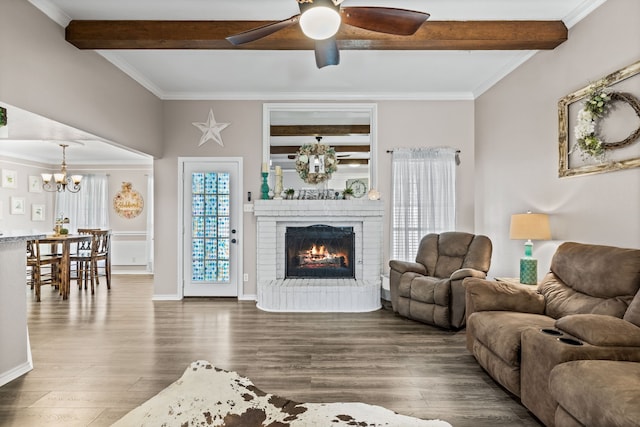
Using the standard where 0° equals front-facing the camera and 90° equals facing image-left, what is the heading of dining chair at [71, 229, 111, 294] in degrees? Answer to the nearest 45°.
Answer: approximately 135°

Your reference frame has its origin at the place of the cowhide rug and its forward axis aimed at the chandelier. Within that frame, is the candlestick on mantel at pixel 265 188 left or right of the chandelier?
right

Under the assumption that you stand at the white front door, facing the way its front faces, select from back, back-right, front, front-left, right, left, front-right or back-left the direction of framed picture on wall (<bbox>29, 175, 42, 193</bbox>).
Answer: back-right

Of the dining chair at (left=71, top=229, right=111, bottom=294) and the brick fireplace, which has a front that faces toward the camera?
the brick fireplace

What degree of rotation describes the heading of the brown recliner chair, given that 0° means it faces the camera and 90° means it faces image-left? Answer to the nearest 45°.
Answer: approximately 45°

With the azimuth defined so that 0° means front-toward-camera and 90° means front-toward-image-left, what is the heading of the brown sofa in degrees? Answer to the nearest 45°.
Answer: approximately 45°

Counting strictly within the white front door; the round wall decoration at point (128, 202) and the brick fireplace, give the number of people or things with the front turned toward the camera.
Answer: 3

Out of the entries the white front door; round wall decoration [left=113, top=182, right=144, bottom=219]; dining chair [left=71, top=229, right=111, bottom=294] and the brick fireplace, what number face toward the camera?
3

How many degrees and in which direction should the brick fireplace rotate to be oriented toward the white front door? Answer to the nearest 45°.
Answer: approximately 90° to its right

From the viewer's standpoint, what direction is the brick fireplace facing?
toward the camera

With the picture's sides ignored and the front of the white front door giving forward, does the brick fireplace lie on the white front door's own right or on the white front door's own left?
on the white front door's own left

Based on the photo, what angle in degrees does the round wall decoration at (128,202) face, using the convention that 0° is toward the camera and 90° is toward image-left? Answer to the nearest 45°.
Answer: approximately 0°

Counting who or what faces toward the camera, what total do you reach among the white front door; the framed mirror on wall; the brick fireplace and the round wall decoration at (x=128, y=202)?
4

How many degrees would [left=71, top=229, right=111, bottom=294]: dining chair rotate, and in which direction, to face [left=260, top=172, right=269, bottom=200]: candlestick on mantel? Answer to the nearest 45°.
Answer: approximately 180°

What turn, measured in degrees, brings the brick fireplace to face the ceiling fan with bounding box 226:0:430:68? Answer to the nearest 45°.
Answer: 0° — it already faces it

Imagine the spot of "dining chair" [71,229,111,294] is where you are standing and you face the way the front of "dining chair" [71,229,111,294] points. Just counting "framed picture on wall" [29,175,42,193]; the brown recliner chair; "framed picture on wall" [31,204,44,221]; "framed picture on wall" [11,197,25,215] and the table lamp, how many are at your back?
2

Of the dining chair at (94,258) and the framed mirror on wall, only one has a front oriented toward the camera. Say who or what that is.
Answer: the framed mirror on wall
